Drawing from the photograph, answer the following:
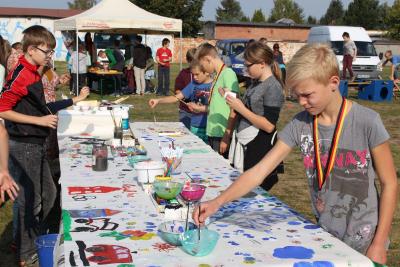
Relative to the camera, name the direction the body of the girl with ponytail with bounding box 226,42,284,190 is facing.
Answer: to the viewer's left

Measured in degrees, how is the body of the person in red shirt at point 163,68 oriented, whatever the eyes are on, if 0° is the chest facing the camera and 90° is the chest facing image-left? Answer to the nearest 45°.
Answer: approximately 0°

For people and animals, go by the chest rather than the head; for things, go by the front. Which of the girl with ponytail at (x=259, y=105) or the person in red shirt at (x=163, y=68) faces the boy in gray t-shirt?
the person in red shirt

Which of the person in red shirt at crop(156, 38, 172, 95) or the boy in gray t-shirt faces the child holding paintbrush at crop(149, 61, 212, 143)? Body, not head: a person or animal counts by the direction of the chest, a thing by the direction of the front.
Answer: the person in red shirt

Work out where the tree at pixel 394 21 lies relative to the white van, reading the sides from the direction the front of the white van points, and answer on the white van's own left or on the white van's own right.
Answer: on the white van's own left

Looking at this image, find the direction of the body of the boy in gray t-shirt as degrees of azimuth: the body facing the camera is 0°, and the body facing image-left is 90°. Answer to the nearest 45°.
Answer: approximately 45°

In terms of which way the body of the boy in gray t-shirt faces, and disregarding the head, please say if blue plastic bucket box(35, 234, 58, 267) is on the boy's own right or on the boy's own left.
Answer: on the boy's own right

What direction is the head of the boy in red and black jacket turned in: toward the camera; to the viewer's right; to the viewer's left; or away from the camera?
to the viewer's right

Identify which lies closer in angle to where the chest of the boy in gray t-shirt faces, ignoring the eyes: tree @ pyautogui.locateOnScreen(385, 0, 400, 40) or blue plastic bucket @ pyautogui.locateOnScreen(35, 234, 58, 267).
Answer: the blue plastic bucket

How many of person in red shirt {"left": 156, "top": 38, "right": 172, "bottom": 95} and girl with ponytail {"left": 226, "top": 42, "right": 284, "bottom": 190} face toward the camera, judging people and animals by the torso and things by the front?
1

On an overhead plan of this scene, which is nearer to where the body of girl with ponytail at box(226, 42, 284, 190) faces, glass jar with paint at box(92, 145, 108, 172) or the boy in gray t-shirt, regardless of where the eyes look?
the glass jar with paint

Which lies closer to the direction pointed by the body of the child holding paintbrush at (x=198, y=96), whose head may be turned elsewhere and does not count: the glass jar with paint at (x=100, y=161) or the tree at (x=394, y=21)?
the glass jar with paint
